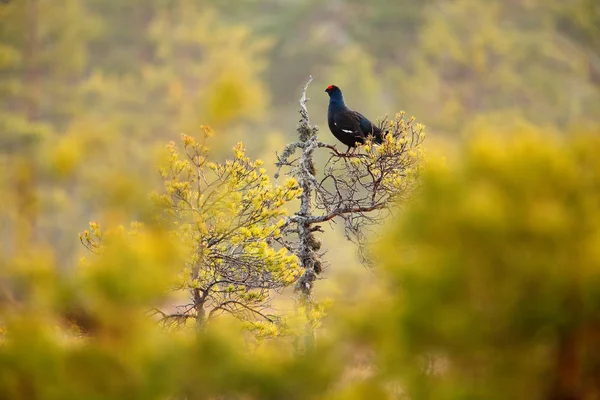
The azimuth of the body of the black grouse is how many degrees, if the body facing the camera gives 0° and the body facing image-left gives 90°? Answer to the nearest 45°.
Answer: approximately 90°
